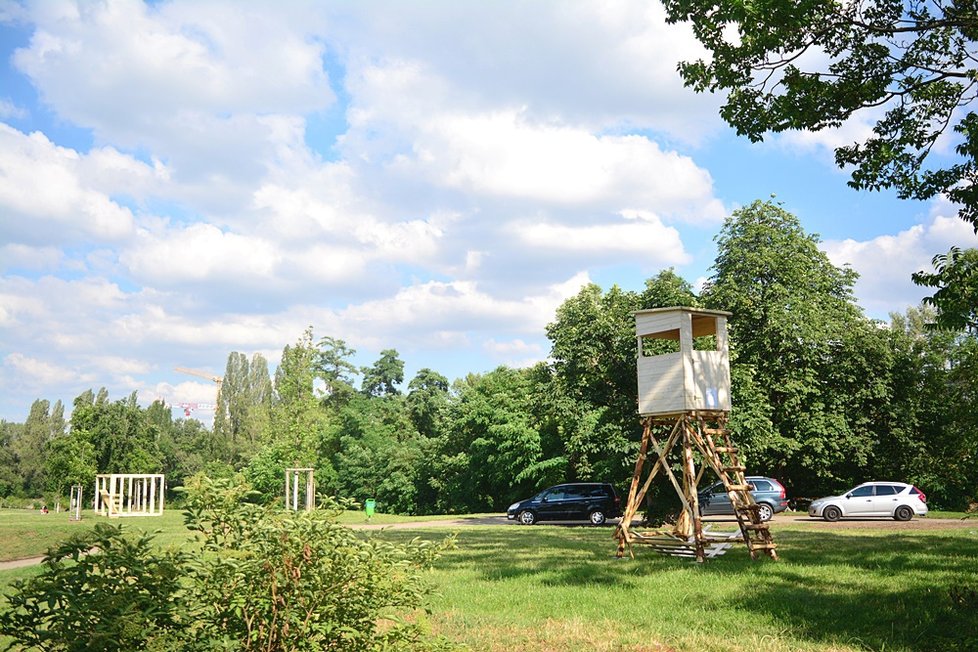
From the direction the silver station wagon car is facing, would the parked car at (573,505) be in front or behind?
in front

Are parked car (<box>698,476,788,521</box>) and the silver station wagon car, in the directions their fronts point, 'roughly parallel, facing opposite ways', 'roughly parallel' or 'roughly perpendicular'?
roughly parallel

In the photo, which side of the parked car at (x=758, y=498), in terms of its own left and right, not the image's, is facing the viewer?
left

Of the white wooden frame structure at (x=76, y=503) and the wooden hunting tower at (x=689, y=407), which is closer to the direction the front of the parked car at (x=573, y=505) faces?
the white wooden frame structure

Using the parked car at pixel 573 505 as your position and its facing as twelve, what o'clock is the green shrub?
The green shrub is roughly at 9 o'clock from the parked car.

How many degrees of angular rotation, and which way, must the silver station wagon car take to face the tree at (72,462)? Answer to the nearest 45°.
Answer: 0° — it already faces it

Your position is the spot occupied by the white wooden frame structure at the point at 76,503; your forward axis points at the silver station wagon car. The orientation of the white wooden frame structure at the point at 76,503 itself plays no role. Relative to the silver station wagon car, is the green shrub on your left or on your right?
right

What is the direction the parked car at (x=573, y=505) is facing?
to the viewer's left

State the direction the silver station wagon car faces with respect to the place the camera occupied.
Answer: facing to the left of the viewer

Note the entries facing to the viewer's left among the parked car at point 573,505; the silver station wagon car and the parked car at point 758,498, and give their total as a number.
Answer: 3

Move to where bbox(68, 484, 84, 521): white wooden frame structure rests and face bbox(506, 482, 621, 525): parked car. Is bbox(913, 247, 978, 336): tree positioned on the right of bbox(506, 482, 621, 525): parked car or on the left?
right
